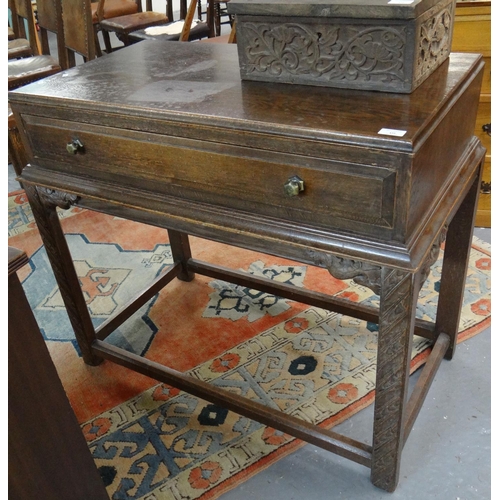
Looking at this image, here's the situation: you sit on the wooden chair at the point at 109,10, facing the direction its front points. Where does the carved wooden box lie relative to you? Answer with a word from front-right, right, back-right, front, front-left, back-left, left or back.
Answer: front-left

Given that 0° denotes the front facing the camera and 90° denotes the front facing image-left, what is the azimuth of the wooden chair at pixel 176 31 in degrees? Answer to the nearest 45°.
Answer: approximately 45°
